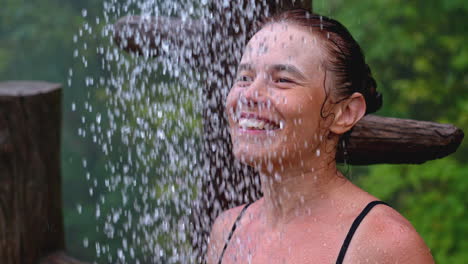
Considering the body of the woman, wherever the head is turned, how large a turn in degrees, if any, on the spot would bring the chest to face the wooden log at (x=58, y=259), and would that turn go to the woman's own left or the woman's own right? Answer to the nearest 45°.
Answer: approximately 90° to the woman's own right

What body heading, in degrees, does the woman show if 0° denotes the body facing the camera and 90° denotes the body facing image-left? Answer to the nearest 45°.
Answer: approximately 45°

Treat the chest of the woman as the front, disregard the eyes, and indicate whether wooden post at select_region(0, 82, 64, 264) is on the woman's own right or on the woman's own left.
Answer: on the woman's own right

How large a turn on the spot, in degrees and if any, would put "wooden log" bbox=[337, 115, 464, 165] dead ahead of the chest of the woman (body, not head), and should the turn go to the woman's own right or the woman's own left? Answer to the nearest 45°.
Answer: approximately 180°

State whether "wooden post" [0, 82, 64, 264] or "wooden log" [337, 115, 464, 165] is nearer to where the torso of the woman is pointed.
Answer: the wooden post
